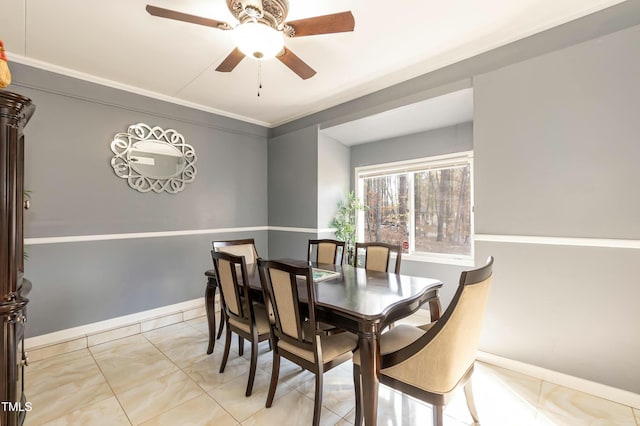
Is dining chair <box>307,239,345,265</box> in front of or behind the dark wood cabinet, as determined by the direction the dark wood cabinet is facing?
in front

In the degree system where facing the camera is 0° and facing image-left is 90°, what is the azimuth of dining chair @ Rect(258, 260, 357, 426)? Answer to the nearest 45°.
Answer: approximately 225°

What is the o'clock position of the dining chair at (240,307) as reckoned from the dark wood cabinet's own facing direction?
The dining chair is roughly at 12 o'clock from the dark wood cabinet.

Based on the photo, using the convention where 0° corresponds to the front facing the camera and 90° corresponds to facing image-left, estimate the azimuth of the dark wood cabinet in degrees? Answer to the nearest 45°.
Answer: approximately 270°

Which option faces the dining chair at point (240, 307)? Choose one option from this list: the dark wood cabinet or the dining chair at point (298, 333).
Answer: the dark wood cabinet

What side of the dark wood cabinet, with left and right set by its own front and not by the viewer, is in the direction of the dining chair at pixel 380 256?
front

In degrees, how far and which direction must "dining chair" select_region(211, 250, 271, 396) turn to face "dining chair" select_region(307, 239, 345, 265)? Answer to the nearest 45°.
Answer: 0° — it already faces it

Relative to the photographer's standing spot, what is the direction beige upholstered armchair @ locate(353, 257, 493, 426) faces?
facing away from the viewer and to the left of the viewer

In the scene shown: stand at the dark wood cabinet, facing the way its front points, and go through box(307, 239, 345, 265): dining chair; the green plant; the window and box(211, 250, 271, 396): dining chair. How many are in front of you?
4

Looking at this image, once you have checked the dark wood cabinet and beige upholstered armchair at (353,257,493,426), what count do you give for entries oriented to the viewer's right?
1

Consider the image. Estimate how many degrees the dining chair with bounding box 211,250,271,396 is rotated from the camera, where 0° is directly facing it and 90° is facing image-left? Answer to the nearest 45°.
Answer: approximately 225°
